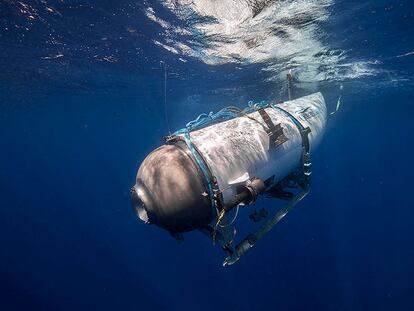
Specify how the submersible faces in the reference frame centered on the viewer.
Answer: facing the viewer and to the left of the viewer
